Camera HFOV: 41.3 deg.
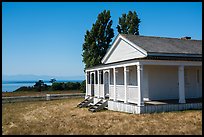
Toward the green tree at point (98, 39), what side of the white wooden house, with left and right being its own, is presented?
right

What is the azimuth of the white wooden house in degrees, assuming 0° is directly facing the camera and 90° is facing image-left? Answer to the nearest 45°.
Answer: approximately 45°

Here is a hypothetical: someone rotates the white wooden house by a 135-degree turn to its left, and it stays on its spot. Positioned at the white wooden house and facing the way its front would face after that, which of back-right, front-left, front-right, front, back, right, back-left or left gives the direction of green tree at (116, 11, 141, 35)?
left
